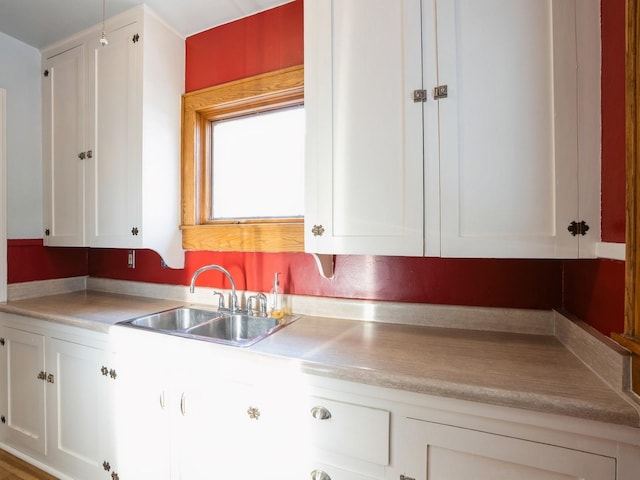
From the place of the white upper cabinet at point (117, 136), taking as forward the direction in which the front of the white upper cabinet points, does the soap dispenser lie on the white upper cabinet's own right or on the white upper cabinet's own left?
on the white upper cabinet's own left

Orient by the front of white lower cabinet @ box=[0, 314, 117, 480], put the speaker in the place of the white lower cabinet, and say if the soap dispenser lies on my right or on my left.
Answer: on my left

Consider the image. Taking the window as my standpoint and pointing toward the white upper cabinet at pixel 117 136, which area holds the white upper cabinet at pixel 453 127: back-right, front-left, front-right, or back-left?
back-left

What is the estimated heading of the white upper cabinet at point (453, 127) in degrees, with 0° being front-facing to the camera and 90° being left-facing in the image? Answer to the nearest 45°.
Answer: approximately 0°

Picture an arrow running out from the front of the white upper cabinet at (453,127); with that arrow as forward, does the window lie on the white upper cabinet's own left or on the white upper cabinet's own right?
on the white upper cabinet's own right
